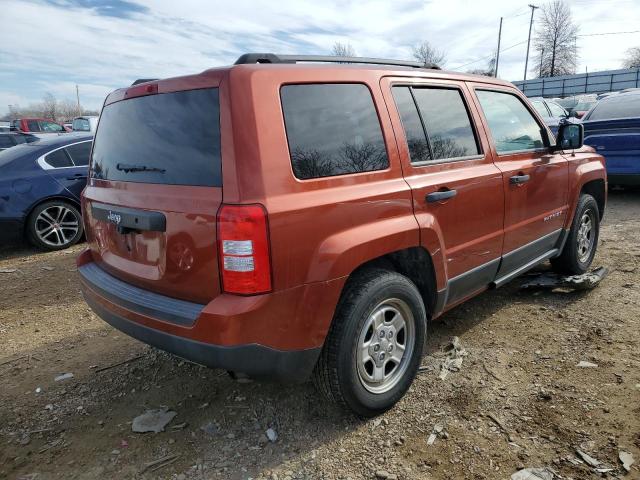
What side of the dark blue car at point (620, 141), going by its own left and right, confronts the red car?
left

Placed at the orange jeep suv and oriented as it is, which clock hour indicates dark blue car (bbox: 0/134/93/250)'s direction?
The dark blue car is roughly at 9 o'clock from the orange jeep suv.

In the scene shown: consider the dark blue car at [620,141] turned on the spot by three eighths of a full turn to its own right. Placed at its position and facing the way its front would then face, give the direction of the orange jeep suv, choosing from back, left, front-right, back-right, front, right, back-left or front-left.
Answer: front-right

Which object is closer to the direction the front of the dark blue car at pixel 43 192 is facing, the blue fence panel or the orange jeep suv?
the blue fence panel

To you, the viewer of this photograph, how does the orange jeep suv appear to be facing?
facing away from the viewer and to the right of the viewer

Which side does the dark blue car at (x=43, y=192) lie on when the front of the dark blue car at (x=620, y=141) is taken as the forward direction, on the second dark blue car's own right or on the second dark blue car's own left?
on the second dark blue car's own left

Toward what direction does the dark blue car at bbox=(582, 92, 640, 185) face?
away from the camera

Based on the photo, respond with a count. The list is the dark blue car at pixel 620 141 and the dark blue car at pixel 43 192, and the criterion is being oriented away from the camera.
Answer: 1

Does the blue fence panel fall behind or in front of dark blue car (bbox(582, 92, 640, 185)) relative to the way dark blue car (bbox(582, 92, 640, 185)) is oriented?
in front
